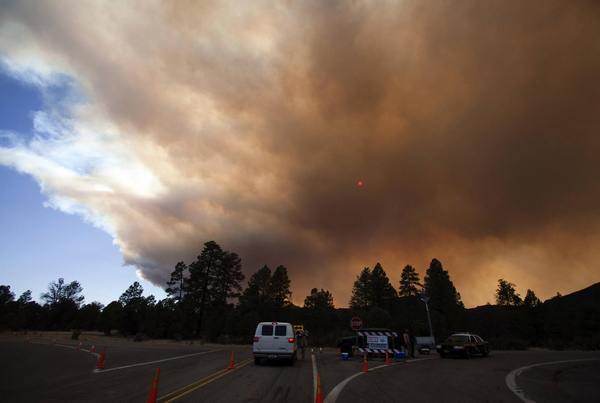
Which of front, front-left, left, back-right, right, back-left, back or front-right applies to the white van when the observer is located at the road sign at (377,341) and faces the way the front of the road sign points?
front-right

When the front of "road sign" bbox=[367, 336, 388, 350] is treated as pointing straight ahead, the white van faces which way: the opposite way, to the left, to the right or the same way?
the opposite way

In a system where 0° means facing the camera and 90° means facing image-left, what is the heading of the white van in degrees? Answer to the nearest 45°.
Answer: approximately 180°

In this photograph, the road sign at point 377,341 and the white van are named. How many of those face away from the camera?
1

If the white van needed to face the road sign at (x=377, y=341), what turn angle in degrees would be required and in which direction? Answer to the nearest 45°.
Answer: approximately 45° to its right

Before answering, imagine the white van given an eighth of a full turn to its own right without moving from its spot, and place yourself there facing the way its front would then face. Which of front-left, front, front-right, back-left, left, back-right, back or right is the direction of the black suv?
front

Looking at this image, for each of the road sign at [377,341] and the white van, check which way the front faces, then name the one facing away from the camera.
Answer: the white van

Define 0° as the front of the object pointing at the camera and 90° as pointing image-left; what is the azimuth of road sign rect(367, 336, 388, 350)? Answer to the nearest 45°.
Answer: approximately 0°
